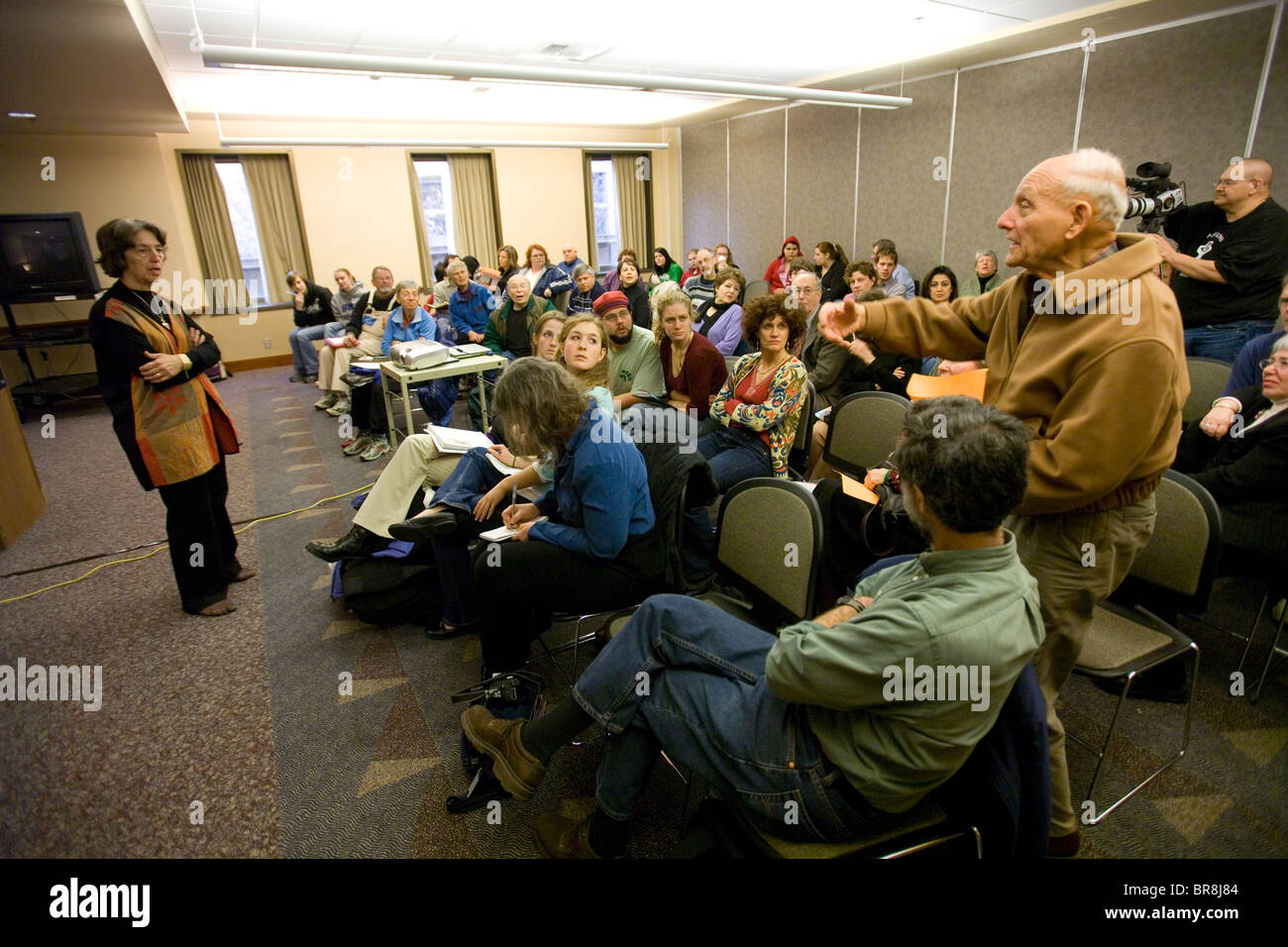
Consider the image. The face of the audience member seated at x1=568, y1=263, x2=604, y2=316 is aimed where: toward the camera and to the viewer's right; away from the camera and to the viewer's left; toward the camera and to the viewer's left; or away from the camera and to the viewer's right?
toward the camera and to the viewer's left

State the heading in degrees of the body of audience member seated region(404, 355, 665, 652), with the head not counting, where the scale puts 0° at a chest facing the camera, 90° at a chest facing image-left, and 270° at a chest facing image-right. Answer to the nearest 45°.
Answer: approximately 90°

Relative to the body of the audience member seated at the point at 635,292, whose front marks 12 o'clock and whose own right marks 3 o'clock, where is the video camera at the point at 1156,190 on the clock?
The video camera is roughly at 9 o'clock from the audience member seated.

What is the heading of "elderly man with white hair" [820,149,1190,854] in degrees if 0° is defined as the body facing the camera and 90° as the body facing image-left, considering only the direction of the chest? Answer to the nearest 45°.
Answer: approximately 90°

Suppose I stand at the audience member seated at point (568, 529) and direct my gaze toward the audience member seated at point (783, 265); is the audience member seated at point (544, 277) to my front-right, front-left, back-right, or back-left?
front-left

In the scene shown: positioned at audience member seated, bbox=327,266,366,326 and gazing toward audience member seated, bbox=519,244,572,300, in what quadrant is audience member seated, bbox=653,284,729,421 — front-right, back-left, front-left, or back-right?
front-right

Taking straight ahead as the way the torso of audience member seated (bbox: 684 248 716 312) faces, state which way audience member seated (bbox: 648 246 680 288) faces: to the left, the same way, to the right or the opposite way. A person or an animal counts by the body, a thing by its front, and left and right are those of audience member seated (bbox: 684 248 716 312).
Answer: the same way

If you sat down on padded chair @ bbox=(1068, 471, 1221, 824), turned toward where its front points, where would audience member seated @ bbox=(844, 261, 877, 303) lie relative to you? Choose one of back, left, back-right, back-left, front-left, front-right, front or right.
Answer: right

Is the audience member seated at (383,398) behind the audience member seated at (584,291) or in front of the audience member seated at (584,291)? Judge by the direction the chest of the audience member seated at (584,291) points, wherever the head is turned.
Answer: in front

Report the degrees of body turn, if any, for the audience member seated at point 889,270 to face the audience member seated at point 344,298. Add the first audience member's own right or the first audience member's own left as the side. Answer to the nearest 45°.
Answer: approximately 45° to the first audience member's own right

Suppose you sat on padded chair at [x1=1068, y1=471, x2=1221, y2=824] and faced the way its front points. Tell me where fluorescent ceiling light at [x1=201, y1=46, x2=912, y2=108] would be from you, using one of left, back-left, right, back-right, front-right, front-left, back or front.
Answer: front-right

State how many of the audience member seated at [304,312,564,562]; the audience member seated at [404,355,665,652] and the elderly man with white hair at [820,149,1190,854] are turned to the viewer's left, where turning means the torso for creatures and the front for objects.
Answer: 3

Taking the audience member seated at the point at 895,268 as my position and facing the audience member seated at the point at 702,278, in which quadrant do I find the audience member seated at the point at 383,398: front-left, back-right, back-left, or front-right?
front-left

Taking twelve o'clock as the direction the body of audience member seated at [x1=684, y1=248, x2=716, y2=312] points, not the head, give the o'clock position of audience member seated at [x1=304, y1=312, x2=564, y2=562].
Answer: audience member seated at [x1=304, y1=312, x2=564, y2=562] is roughly at 11 o'clock from audience member seated at [x1=684, y1=248, x2=716, y2=312].

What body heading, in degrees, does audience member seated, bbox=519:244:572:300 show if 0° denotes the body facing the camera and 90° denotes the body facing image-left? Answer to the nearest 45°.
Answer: approximately 45°

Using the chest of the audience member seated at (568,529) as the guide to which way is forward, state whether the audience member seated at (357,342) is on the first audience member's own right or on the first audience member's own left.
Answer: on the first audience member's own right

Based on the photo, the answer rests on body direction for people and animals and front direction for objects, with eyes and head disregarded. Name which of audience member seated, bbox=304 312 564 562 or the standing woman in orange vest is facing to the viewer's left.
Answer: the audience member seated

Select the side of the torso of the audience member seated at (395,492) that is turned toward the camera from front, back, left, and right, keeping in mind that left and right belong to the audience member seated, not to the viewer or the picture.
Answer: left

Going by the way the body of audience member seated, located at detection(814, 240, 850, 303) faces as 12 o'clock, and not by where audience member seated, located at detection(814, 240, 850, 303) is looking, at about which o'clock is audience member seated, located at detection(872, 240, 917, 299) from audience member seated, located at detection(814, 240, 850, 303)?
audience member seated, located at detection(872, 240, 917, 299) is roughly at 9 o'clock from audience member seated, located at detection(814, 240, 850, 303).

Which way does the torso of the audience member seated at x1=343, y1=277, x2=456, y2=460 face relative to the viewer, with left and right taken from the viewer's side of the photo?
facing the viewer and to the left of the viewer

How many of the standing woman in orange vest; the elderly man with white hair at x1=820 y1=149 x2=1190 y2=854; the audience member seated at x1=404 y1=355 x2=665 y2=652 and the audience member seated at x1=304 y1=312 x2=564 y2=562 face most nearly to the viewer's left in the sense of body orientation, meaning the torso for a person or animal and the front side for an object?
3
